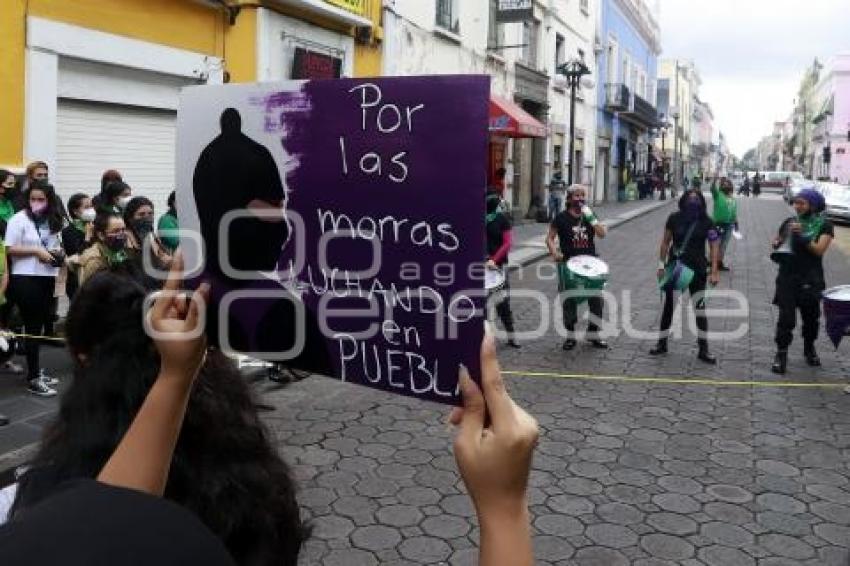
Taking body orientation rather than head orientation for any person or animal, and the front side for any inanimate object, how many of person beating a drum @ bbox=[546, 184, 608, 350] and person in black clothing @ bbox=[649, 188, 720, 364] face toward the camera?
2

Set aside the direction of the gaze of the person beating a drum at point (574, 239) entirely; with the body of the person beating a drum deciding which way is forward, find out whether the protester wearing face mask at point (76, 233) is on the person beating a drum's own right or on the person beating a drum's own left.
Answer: on the person beating a drum's own right

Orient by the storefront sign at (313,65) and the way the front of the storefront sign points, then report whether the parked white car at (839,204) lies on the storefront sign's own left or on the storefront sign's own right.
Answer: on the storefront sign's own left

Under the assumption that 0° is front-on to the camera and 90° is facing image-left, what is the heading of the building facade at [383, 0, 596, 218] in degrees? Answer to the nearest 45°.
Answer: approximately 315°

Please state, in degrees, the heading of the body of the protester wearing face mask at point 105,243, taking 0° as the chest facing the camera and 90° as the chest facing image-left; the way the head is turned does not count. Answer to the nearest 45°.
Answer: approximately 315°

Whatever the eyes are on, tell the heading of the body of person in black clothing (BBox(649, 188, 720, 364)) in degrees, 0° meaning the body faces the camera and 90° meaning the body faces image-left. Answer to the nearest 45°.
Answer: approximately 0°
